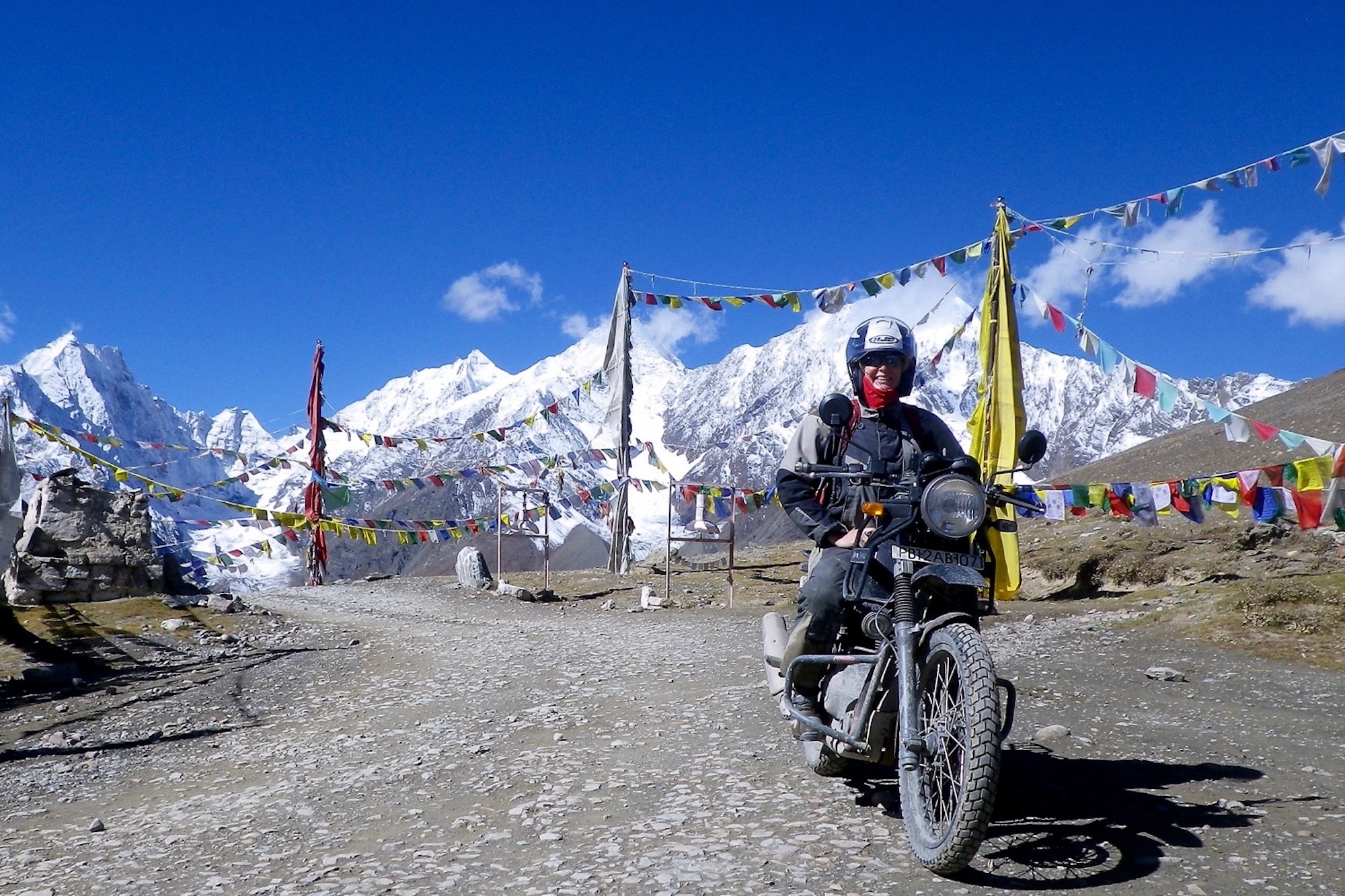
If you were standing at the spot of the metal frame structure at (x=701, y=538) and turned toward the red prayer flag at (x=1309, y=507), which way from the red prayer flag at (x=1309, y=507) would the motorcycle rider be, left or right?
right

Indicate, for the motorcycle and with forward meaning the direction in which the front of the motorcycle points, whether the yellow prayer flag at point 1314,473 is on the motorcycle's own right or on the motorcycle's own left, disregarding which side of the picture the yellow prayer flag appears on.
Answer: on the motorcycle's own left

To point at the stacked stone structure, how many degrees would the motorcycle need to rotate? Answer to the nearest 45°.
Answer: approximately 180°

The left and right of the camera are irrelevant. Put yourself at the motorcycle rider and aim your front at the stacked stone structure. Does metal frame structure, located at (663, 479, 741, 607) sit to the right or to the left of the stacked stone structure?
right

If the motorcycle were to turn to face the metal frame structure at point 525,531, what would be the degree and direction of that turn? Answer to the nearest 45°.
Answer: approximately 180°

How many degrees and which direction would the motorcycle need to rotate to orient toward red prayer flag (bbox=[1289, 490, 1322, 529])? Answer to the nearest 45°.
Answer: approximately 90° to its left

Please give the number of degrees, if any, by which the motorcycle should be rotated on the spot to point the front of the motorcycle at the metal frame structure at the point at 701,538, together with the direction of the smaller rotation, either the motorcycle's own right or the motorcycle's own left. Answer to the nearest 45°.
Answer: approximately 135° to the motorcycle's own left

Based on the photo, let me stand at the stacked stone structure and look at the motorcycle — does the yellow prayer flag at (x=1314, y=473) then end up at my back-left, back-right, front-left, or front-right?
front-left

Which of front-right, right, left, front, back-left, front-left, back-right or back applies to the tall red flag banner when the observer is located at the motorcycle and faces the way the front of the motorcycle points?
back

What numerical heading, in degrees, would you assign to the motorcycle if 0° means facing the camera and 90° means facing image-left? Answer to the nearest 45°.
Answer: approximately 315°
